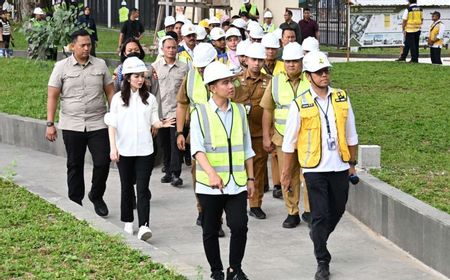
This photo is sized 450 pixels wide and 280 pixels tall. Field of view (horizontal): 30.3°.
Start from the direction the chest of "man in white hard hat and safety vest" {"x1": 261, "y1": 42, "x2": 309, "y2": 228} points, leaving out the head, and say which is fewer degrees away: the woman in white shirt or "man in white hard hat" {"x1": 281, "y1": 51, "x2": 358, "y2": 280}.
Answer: the man in white hard hat

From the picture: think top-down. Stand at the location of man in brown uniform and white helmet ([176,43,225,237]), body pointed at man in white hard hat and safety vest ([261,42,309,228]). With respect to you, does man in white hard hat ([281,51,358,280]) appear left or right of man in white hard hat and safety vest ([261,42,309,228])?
right

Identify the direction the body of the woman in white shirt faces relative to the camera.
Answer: toward the camera

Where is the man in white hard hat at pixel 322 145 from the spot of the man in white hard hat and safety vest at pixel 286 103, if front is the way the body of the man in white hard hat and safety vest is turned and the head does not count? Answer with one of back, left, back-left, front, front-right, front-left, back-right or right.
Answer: front

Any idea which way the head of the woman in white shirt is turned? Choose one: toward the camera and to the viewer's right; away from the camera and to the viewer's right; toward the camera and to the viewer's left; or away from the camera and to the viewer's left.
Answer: toward the camera and to the viewer's right

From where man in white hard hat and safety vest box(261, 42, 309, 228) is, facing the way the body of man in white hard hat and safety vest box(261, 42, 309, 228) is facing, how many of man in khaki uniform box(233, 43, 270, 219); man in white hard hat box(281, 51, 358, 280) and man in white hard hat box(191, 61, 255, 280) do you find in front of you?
2

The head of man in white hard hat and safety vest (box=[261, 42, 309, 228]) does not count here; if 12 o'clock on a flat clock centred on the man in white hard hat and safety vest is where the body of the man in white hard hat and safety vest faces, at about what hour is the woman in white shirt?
The woman in white shirt is roughly at 2 o'clock from the man in white hard hat and safety vest.

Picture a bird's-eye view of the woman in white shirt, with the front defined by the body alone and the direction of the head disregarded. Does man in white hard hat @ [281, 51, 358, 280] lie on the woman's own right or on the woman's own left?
on the woman's own left

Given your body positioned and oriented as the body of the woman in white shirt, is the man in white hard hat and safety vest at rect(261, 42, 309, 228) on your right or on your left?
on your left

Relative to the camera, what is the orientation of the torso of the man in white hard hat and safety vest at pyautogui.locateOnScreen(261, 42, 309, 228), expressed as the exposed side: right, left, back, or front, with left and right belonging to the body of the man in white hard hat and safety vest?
front
